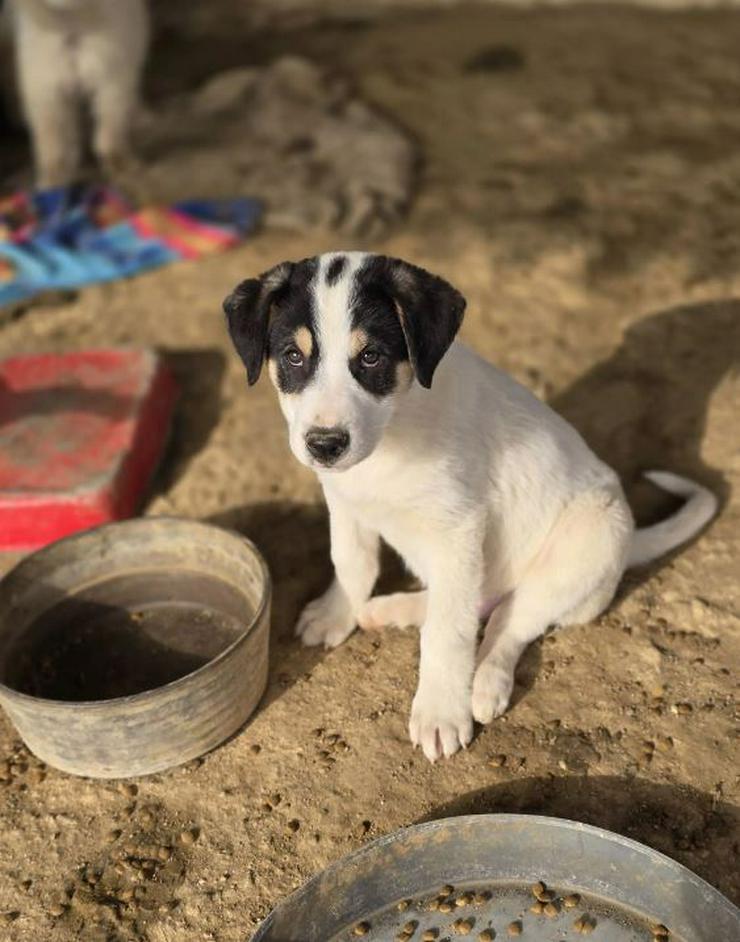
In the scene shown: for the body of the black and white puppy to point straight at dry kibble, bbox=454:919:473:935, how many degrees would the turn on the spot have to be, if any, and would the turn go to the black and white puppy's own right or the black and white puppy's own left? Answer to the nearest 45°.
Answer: approximately 45° to the black and white puppy's own left

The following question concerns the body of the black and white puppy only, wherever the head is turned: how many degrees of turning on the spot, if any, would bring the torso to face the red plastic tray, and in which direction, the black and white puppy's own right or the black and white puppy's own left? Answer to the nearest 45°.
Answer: approximately 90° to the black and white puppy's own right

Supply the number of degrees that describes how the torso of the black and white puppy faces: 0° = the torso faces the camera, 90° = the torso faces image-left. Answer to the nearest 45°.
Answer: approximately 45°

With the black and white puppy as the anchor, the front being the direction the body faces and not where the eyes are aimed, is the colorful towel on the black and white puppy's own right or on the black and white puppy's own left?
on the black and white puppy's own right

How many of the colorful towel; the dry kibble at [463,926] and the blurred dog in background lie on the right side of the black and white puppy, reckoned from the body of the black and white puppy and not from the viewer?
2

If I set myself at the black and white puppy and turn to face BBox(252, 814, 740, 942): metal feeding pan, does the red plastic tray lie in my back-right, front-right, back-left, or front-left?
back-right
